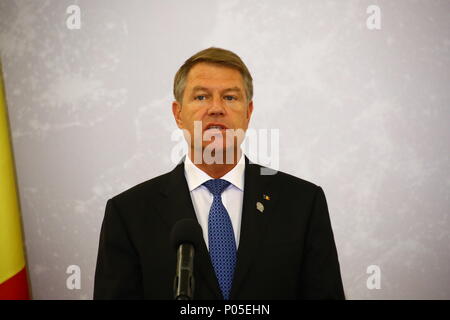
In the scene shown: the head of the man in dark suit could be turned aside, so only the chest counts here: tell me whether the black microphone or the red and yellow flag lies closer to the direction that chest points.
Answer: the black microphone

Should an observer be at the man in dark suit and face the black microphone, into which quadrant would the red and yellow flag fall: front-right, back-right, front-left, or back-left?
back-right

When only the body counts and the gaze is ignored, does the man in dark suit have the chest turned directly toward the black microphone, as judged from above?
yes

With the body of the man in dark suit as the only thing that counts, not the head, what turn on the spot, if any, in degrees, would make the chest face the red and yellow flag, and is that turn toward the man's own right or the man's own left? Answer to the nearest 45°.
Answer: approximately 135° to the man's own right

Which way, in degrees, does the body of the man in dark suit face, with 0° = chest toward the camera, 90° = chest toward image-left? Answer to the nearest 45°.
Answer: approximately 0°
